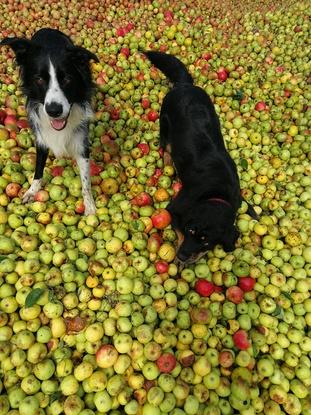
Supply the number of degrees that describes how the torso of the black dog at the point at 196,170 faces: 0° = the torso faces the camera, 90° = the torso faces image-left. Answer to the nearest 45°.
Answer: approximately 0°

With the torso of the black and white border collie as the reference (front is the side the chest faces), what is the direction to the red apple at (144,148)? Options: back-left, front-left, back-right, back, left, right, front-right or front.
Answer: back-left

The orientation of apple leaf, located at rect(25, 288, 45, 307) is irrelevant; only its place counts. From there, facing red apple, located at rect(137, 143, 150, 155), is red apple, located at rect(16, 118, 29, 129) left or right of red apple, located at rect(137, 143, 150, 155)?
left

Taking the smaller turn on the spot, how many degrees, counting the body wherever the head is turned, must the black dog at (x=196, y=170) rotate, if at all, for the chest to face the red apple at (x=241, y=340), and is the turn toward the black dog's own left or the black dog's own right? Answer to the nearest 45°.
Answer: approximately 45° to the black dog's own left

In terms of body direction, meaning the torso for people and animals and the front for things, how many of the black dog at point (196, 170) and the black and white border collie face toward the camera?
2

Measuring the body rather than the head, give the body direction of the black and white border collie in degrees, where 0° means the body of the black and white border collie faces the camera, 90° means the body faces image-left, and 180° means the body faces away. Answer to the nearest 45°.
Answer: approximately 0°

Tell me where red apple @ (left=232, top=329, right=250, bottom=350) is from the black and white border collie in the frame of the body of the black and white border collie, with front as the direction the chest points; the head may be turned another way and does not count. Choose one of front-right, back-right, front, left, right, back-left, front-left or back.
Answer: front-left

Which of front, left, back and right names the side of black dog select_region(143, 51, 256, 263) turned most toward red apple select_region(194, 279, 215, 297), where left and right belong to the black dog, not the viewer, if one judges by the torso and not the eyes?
front

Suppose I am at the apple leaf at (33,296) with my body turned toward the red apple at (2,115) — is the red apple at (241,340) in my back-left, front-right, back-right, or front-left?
back-right

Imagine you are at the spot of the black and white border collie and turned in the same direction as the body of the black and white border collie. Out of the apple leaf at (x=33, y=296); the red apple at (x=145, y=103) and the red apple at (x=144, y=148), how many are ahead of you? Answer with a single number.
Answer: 1
